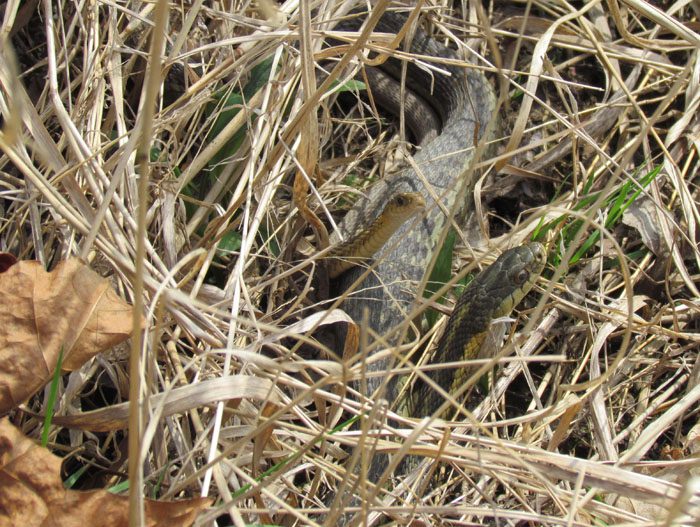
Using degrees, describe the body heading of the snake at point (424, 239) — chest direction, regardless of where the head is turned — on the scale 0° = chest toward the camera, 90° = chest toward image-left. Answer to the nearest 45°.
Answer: approximately 225°
